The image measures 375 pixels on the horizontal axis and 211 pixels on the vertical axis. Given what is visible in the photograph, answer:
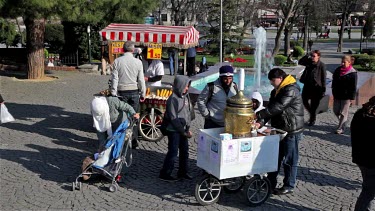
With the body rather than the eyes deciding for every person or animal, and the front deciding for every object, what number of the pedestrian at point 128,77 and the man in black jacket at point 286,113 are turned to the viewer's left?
1

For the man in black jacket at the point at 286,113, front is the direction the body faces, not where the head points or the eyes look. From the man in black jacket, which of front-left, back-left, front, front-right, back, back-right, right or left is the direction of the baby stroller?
front

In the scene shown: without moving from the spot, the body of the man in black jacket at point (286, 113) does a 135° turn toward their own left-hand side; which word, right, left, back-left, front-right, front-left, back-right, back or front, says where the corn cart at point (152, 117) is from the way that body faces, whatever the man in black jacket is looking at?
back

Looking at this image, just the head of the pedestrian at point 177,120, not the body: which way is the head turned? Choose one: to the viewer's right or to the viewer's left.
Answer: to the viewer's right

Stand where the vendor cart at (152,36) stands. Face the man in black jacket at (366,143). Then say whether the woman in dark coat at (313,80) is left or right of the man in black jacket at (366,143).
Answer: left

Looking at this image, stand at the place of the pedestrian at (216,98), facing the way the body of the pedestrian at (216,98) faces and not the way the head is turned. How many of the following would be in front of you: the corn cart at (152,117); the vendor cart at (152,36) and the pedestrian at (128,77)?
0

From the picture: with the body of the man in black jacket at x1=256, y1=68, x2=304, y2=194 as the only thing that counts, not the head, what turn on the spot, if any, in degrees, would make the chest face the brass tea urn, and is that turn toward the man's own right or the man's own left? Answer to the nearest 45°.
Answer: approximately 45° to the man's own left

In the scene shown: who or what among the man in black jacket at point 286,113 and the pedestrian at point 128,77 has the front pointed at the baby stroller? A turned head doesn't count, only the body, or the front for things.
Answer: the man in black jacket

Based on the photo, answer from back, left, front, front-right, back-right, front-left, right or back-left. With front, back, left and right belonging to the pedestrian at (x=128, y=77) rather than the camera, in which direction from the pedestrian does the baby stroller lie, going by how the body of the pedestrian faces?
back

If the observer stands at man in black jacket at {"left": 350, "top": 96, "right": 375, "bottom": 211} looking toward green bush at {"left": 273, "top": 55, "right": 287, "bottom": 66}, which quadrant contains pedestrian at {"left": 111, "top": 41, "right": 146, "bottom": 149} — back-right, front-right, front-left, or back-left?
front-left

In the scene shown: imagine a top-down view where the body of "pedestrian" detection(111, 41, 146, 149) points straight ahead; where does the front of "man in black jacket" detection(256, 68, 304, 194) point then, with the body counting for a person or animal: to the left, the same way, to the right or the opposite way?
to the left

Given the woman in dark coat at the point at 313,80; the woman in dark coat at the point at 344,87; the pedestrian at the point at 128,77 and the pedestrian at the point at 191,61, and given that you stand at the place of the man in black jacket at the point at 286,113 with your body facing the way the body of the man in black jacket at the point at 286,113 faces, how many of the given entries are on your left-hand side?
0

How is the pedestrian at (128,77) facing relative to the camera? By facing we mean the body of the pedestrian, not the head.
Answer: away from the camera

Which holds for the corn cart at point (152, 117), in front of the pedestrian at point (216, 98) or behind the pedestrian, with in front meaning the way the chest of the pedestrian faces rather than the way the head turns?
behind

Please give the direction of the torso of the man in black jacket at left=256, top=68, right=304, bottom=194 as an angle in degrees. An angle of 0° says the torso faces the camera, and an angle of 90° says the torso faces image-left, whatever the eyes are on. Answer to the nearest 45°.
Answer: approximately 90°

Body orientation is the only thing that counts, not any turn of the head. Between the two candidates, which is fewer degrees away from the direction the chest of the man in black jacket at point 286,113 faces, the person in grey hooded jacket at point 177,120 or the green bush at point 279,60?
the person in grey hooded jacket

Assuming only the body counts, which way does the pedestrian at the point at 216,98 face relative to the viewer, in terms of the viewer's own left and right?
facing the viewer and to the right of the viewer

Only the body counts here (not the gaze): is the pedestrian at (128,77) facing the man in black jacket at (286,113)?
no

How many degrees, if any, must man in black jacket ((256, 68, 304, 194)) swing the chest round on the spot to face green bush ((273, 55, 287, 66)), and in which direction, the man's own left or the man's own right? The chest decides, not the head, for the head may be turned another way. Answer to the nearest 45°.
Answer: approximately 90° to the man's own right

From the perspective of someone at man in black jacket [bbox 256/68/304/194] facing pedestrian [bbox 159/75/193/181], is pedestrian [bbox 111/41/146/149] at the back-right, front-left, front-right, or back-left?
front-right
